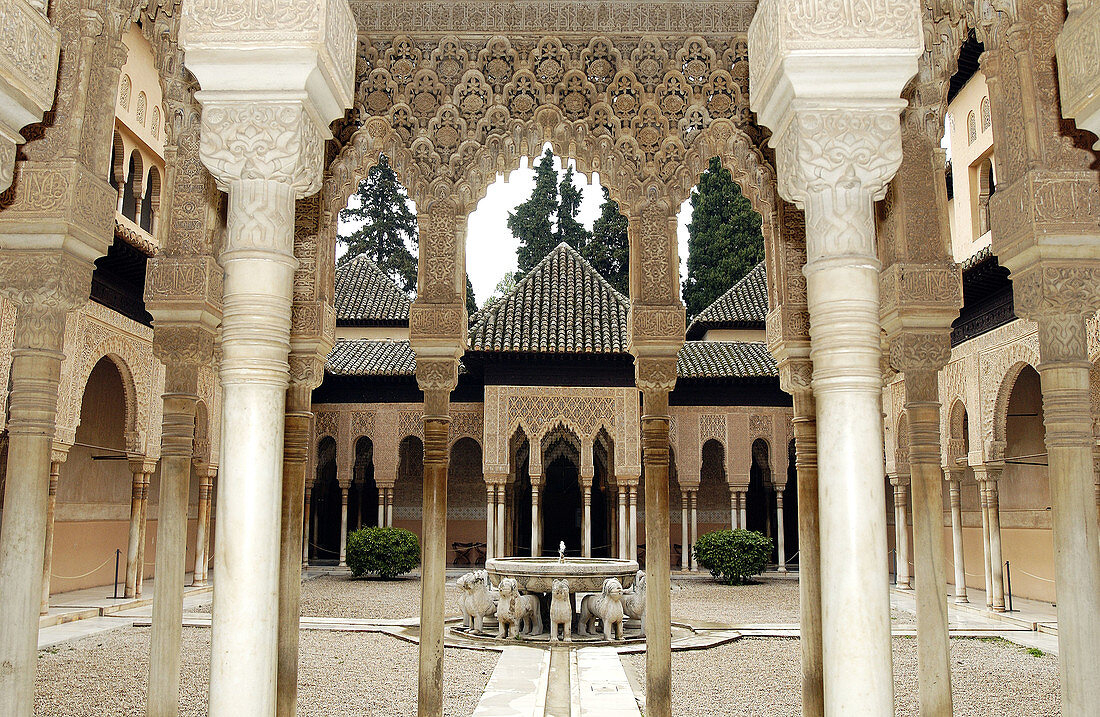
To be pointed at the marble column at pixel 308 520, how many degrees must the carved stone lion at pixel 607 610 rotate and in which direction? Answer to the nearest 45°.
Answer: approximately 180°

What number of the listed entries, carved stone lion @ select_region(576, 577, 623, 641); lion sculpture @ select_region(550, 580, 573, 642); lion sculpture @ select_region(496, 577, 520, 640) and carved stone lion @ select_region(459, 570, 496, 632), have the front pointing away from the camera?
0

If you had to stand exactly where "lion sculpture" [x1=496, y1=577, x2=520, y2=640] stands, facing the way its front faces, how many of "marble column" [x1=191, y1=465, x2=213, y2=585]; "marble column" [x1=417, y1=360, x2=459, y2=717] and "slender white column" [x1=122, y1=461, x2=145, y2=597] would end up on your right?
2

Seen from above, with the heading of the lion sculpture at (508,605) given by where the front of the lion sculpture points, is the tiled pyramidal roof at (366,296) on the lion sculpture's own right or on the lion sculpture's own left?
on the lion sculpture's own right

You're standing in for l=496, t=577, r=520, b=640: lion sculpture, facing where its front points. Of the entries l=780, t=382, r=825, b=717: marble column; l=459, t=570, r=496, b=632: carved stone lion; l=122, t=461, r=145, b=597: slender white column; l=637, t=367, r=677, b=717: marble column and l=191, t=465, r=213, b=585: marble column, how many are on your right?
3

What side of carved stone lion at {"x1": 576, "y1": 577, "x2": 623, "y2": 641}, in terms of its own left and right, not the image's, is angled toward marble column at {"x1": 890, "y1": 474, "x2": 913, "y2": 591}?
left

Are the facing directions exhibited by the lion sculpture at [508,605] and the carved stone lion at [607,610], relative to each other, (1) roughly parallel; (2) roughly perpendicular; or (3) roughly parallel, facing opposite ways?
roughly perpendicular

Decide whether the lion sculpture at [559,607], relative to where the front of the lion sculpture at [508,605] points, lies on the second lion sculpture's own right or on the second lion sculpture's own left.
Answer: on the second lion sculpture's own left

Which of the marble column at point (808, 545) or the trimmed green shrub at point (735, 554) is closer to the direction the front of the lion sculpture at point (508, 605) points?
the marble column

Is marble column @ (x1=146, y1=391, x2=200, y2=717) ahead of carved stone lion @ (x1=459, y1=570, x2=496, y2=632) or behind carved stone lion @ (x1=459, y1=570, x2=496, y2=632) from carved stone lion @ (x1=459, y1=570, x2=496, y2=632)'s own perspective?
ahead

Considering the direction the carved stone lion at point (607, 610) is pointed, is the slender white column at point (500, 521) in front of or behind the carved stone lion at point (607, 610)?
behind

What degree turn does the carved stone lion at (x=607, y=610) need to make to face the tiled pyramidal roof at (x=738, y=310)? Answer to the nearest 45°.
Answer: approximately 135° to its left

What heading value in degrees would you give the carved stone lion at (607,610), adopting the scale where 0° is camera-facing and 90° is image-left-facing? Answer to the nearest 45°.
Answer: approximately 315°

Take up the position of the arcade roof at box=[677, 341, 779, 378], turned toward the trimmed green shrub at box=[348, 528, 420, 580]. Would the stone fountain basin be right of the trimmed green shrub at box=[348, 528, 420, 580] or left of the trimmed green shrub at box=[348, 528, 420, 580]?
left

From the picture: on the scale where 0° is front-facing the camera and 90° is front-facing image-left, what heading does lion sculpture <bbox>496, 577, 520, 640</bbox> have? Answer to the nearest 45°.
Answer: approximately 45°

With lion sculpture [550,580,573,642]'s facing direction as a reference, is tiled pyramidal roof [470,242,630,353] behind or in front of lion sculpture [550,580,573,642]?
behind

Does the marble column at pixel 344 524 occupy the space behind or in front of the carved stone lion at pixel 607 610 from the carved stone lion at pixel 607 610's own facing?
behind

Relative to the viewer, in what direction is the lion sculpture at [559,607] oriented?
toward the camera
